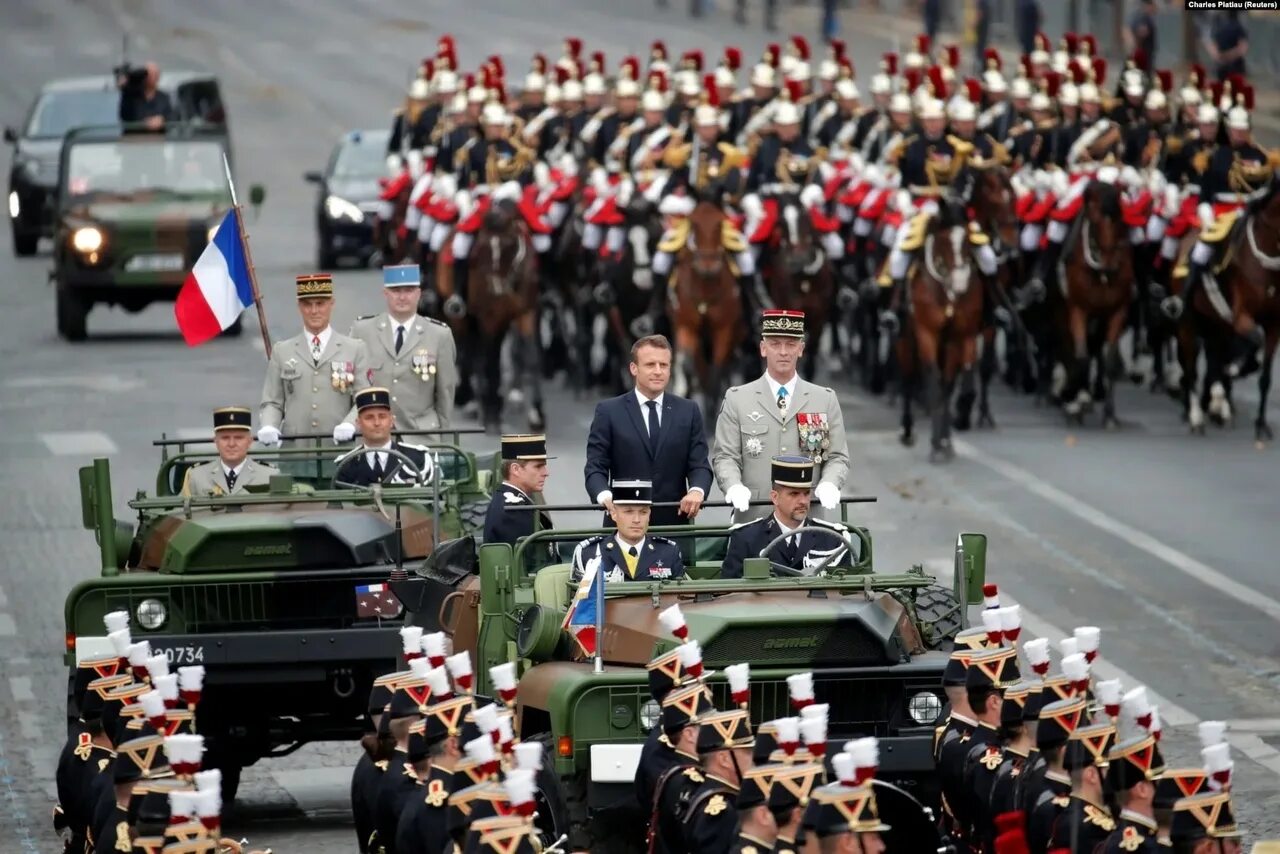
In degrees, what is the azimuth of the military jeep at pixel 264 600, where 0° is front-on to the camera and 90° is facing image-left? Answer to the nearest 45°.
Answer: approximately 0°

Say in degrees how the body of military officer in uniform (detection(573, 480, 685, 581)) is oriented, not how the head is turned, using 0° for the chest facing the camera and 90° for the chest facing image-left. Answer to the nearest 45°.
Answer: approximately 0°

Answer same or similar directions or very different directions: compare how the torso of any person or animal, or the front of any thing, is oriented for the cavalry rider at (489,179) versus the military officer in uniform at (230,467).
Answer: same or similar directions

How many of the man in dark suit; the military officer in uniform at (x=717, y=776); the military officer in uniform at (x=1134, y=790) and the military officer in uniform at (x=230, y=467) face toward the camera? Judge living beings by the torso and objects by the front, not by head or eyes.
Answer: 2

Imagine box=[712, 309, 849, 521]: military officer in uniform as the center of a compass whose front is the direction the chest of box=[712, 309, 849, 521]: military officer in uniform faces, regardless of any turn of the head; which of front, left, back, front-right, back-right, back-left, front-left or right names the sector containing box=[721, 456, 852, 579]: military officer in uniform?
front

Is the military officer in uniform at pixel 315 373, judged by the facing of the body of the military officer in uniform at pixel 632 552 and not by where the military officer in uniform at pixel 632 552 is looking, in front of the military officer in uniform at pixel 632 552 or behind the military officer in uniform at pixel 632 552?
behind

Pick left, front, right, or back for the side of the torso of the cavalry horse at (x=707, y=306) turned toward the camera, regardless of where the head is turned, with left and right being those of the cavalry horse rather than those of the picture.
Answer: front

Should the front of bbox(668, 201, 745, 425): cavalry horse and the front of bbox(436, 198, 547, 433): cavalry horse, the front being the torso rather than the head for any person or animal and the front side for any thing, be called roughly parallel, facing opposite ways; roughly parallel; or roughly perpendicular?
roughly parallel

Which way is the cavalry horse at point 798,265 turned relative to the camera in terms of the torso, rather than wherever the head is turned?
toward the camera
